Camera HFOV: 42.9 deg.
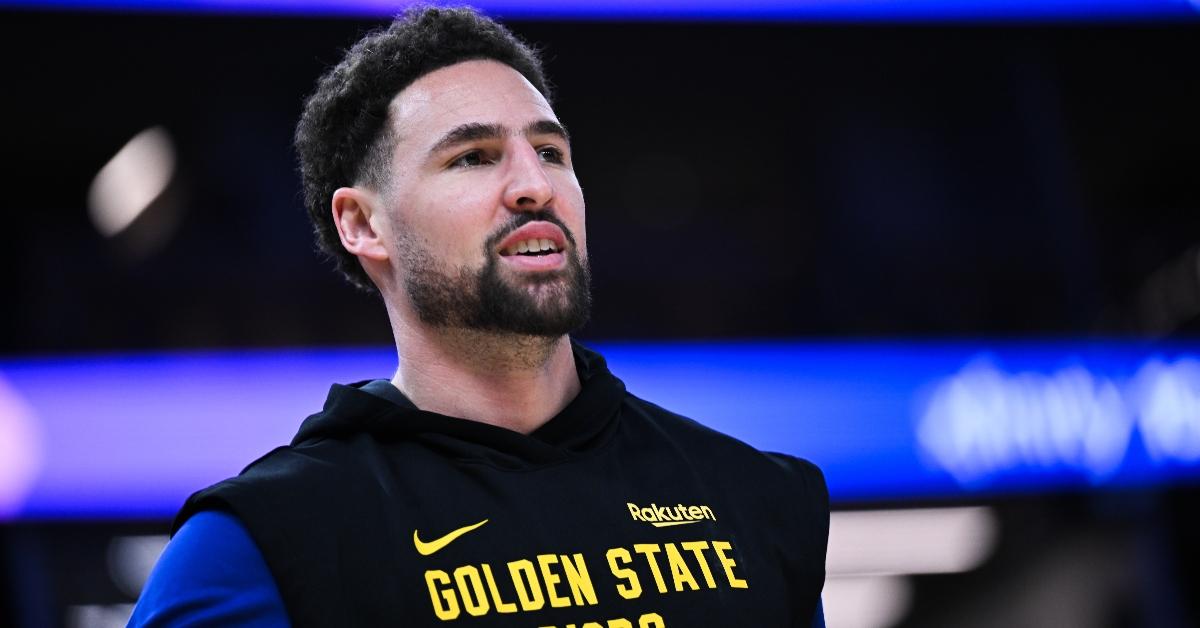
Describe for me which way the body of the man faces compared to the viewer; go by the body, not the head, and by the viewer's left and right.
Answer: facing the viewer and to the right of the viewer
